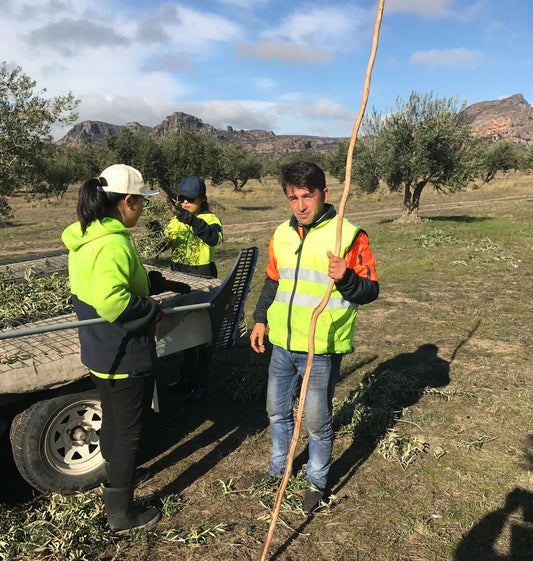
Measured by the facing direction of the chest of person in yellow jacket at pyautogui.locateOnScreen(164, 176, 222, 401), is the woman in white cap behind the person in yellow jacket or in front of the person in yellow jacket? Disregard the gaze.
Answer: in front

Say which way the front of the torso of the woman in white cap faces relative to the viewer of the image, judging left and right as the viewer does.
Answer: facing to the right of the viewer

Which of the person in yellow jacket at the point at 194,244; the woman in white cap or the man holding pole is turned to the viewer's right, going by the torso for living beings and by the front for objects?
the woman in white cap

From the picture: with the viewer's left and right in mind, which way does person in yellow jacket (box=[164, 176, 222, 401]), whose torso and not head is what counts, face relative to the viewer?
facing the viewer and to the left of the viewer

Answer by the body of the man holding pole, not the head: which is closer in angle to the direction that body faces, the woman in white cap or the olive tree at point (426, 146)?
the woman in white cap

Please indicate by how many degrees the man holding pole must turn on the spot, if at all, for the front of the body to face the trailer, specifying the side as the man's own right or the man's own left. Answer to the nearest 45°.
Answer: approximately 45° to the man's own right

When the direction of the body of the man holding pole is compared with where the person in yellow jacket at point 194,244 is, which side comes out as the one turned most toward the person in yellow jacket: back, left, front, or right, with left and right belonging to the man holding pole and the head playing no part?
right

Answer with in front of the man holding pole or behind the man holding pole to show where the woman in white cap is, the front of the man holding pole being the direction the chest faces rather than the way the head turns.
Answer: in front

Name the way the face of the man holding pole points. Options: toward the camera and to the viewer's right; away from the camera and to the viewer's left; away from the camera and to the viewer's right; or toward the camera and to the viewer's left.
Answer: toward the camera and to the viewer's left

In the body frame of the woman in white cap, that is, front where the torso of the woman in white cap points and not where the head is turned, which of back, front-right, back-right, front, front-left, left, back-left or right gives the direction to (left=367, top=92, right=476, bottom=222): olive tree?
front-left

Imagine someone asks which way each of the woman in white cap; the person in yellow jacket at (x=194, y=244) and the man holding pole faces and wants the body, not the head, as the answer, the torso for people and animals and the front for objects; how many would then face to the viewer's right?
1

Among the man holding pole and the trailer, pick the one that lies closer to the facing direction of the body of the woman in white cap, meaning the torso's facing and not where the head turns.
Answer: the man holding pole

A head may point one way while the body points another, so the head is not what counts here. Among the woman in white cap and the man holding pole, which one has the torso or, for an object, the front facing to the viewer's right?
the woman in white cap

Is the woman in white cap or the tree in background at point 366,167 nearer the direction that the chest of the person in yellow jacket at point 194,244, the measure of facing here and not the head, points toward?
the woman in white cap

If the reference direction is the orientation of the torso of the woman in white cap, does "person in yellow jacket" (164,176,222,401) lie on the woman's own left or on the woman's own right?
on the woman's own left

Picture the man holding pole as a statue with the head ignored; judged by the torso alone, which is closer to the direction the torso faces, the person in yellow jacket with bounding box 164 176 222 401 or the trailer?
the trailer
